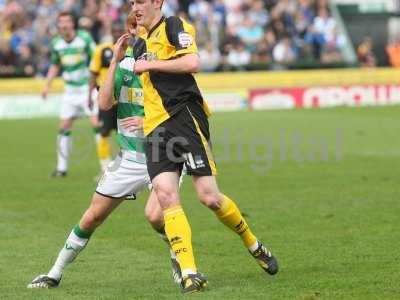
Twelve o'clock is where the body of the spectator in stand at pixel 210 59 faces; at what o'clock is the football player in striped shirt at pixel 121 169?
The football player in striped shirt is roughly at 12 o'clock from the spectator in stand.

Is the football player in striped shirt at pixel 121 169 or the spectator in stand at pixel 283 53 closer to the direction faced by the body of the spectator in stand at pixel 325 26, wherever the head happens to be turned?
the football player in striped shirt

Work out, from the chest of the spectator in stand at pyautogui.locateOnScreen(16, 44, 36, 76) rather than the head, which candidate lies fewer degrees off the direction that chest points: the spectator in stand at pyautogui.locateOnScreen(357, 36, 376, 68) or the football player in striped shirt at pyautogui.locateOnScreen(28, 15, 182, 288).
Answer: the football player in striped shirt

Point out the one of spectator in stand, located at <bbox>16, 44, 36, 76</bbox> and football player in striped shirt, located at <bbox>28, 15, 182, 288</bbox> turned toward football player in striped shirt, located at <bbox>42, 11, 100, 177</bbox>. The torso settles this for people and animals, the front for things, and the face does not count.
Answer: the spectator in stand

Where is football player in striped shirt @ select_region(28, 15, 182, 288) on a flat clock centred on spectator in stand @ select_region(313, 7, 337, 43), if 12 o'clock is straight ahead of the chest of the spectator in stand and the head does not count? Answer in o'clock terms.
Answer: The football player in striped shirt is roughly at 12 o'clock from the spectator in stand.

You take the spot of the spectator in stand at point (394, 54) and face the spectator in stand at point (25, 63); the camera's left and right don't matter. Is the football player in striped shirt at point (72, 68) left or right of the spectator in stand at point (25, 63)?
left

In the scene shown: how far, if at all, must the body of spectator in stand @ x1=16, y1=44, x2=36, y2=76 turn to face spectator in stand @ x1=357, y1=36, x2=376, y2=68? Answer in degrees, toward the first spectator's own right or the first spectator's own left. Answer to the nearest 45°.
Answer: approximately 90° to the first spectator's own left
